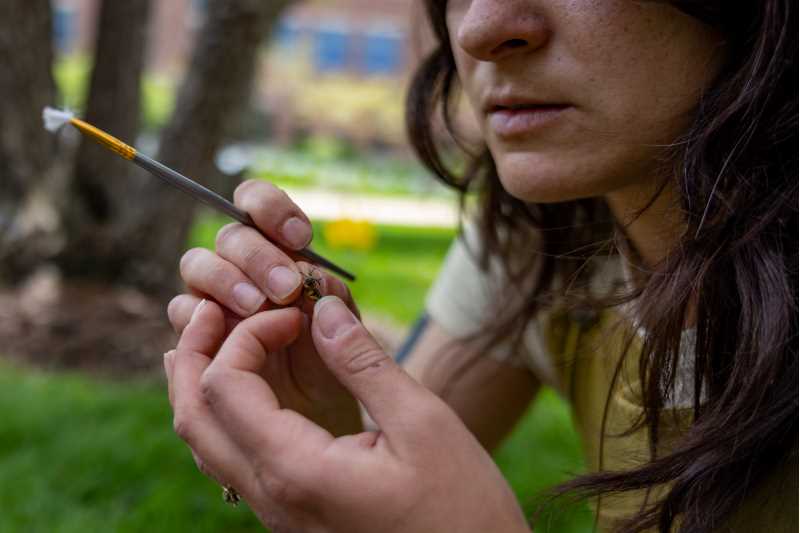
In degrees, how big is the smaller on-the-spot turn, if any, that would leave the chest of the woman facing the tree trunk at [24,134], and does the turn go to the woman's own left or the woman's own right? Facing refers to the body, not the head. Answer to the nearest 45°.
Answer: approximately 90° to the woman's own right

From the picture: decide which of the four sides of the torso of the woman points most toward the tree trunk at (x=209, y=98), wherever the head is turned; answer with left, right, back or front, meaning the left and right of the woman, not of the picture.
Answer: right

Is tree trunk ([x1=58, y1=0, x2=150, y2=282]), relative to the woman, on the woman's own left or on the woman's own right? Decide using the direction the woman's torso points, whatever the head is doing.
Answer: on the woman's own right

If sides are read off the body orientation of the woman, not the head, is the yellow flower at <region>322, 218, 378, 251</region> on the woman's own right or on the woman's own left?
on the woman's own right

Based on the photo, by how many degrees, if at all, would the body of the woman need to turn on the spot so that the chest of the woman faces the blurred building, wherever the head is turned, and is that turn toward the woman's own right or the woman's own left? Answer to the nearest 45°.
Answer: approximately 135° to the woman's own right

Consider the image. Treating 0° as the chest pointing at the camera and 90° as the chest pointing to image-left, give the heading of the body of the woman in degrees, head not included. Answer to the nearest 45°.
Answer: approximately 45°
